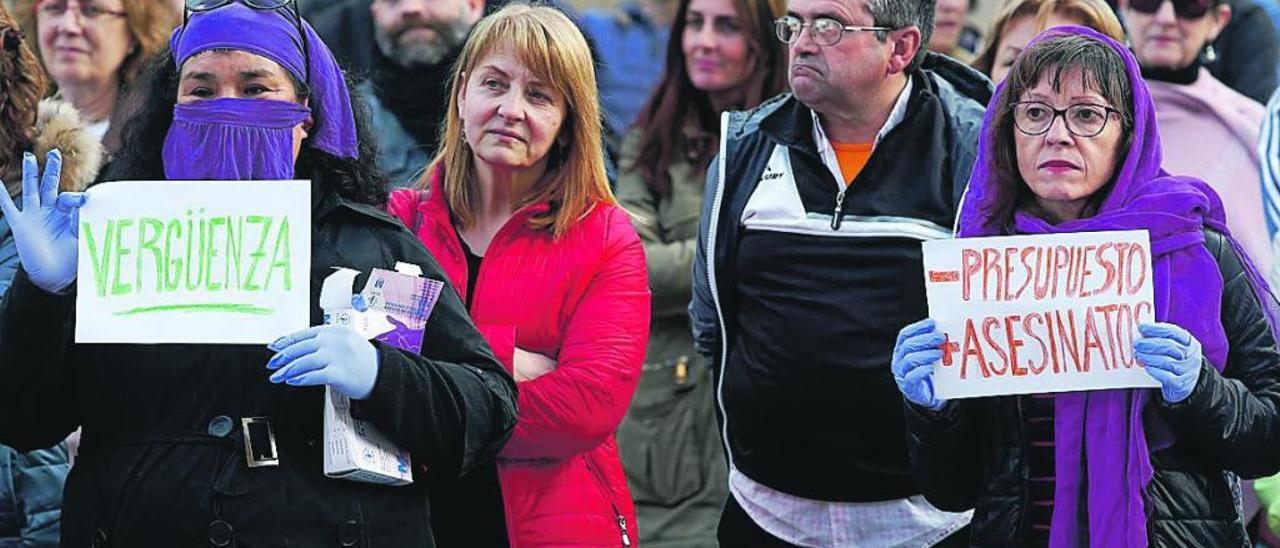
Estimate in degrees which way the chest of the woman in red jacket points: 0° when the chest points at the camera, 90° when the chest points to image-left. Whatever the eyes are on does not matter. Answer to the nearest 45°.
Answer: approximately 45°

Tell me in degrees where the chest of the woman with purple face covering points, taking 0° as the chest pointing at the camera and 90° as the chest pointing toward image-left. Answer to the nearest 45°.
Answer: approximately 0°

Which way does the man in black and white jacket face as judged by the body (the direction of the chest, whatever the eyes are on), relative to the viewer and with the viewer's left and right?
facing the viewer and to the left of the viewer

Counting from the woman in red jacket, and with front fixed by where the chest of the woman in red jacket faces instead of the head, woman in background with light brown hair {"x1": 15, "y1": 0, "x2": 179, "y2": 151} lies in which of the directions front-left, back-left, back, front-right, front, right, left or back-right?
right

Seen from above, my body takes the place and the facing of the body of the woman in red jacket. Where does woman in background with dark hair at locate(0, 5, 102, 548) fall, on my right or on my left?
on my right

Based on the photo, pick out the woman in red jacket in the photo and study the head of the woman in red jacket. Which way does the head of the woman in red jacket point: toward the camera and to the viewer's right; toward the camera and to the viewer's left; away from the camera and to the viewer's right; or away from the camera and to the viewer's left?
toward the camera and to the viewer's left
